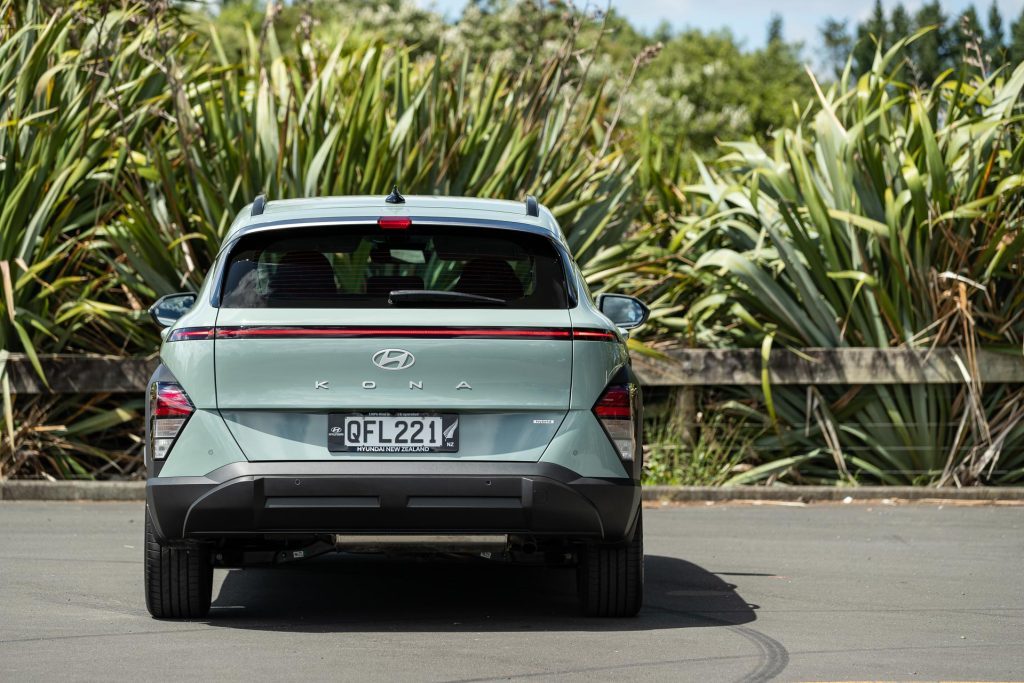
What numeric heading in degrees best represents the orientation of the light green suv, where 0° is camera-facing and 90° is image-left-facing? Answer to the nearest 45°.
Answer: approximately 180°

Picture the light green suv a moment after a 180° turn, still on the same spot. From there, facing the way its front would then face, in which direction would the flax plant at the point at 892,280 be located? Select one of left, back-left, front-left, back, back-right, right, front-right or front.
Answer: back-left
